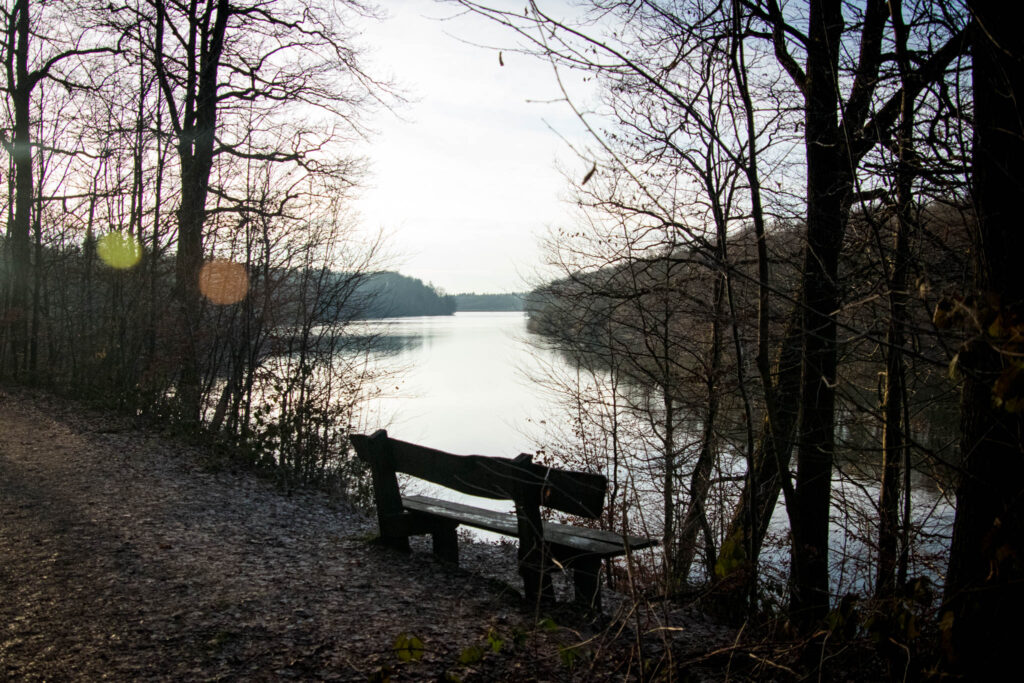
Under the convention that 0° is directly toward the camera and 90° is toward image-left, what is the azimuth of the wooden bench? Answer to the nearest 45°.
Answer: approximately 225°

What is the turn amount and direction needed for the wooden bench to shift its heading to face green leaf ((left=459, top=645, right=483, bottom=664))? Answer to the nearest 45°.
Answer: approximately 135° to its right

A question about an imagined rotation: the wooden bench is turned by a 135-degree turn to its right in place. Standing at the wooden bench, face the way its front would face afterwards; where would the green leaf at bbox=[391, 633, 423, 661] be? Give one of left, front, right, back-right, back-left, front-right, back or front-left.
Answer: front
